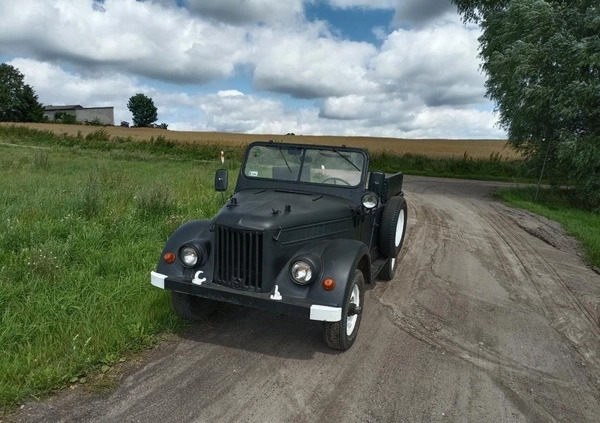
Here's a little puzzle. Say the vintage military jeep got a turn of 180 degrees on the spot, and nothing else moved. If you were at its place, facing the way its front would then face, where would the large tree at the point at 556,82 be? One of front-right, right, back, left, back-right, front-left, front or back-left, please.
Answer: front

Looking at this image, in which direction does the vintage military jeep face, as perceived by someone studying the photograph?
facing the viewer and to the left of the viewer
